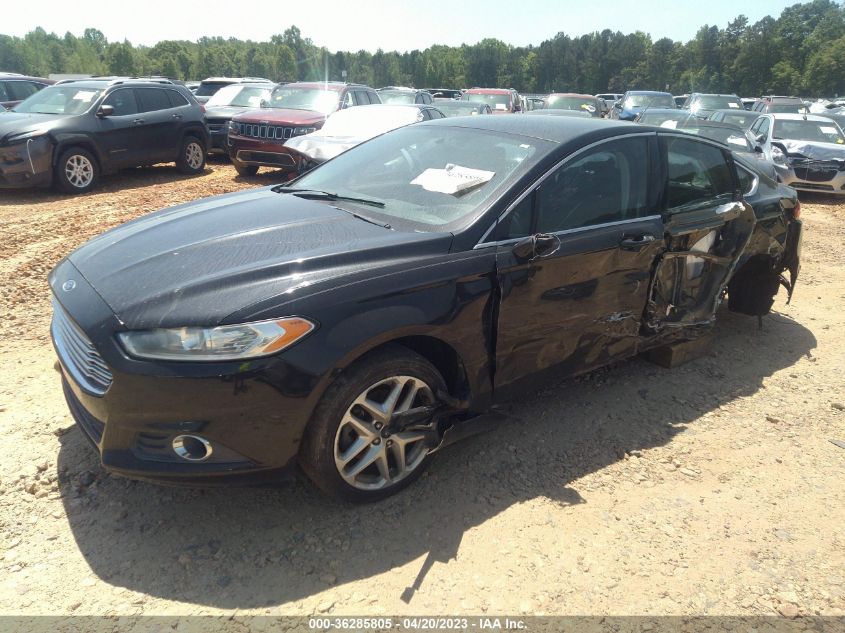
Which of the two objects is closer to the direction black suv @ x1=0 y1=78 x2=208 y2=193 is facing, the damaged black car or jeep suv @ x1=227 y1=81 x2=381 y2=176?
the damaged black car

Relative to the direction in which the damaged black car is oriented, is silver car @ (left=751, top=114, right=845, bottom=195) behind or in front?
behind

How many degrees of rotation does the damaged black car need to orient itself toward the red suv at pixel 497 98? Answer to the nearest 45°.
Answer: approximately 135° to its right

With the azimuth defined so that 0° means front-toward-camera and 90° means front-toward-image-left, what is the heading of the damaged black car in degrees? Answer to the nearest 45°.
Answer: approximately 45°

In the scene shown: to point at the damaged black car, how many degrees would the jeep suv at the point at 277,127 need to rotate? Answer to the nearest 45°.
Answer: approximately 45° to its left

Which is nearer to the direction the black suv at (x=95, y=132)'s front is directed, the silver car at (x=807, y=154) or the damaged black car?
the damaged black car
